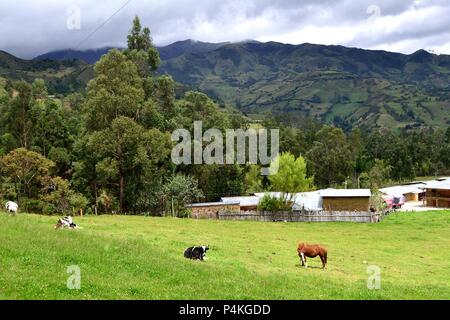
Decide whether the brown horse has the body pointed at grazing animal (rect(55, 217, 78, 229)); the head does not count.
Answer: yes

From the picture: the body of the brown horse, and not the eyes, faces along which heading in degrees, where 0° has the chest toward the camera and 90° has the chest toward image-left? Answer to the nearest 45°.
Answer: approximately 90°

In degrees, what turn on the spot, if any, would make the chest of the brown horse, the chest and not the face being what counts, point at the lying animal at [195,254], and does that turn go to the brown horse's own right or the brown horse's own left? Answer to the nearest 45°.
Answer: approximately 45° to the brown horse's own left
